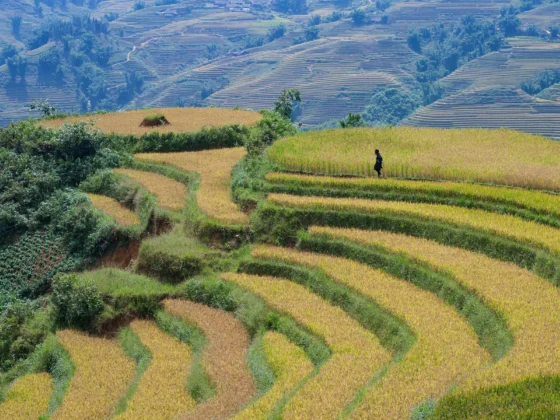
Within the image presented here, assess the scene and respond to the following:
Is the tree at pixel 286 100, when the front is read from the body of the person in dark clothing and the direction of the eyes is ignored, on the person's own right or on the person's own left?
on the person's own right

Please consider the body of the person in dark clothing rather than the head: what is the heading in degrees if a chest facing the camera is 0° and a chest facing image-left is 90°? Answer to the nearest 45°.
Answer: approximately 90°
